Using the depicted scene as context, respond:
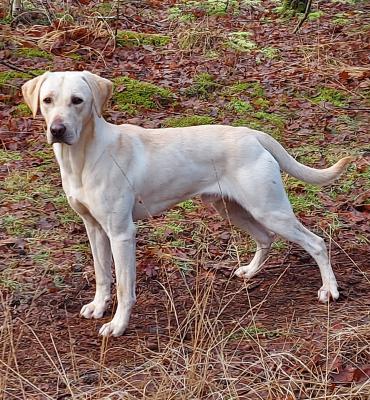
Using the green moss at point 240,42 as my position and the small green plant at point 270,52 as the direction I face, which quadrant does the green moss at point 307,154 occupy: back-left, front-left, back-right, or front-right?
front-right

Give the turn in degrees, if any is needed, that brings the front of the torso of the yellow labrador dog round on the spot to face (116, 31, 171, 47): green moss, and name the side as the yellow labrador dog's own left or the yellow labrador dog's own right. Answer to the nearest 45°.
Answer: approximately 135° to the yellow labrador dog's own right

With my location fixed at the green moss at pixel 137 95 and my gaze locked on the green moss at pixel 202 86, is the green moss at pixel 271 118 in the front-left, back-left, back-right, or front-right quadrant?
front-right

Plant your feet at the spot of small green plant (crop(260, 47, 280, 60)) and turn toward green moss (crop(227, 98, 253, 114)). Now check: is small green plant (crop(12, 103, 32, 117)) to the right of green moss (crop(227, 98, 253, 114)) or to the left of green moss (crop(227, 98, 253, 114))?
right

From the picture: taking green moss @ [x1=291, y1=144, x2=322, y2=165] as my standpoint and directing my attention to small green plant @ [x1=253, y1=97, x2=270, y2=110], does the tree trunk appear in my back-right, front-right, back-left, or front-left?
front-right

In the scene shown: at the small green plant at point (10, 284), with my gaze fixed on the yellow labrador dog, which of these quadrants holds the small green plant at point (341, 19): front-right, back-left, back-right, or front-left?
front-left

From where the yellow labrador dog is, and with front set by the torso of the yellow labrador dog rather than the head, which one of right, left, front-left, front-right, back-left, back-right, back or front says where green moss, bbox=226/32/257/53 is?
back-right

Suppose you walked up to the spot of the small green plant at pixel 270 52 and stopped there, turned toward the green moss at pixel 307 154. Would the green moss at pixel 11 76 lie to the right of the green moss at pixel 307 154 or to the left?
right

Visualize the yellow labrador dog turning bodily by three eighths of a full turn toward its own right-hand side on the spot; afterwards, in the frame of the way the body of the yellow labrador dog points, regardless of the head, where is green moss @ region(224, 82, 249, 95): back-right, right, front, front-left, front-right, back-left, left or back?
front

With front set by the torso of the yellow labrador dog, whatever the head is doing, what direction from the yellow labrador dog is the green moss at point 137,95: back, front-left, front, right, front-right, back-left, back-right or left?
back-right

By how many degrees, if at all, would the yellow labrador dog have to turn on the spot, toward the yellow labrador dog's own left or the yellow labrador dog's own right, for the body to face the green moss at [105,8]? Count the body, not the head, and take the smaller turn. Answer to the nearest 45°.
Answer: approximately 135° to the yellow labrador dog's own right

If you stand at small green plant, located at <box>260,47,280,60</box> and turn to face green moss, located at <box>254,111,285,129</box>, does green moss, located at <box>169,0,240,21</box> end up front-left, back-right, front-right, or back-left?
back-right

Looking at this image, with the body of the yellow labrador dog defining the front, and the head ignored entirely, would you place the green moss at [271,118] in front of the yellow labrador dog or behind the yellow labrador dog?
behind

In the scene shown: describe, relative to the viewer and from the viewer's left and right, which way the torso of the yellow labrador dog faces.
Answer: facing the viewer and to the left of the viewer

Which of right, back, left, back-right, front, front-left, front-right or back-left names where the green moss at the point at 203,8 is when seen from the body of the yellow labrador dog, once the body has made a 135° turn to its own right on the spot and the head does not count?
front
